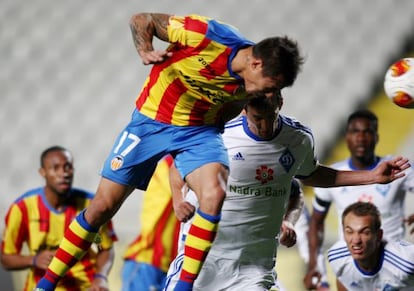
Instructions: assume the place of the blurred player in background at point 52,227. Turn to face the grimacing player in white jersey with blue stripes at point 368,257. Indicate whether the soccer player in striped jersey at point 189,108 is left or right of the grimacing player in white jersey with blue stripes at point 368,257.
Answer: right

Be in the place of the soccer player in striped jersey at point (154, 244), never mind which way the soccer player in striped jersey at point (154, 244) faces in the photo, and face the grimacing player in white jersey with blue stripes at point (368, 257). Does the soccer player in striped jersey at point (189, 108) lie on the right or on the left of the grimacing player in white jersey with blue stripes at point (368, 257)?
right

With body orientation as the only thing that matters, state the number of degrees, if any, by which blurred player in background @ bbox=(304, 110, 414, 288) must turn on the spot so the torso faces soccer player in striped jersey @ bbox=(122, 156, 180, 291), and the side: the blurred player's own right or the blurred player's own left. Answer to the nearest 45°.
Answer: approximately 90° to the blurred player's own right

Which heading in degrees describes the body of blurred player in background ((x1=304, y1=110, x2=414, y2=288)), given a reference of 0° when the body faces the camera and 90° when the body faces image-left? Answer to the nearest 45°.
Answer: approximately 0°

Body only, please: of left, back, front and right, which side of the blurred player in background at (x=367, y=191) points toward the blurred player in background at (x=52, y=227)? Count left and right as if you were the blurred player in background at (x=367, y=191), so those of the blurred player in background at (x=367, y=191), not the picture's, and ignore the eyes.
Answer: right

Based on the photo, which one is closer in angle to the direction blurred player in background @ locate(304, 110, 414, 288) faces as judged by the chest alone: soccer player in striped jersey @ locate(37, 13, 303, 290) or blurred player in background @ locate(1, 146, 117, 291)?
the soccer player in striped jersey

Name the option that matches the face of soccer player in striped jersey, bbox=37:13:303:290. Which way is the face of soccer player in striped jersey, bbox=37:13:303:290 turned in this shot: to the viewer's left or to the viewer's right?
to the viewer's right
